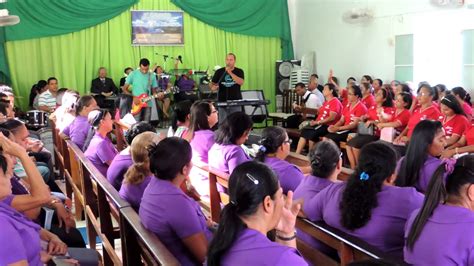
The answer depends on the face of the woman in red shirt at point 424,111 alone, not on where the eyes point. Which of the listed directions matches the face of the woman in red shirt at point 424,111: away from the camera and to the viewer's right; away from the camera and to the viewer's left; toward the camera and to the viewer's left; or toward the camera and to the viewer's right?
toward the camera and to the viewer's left

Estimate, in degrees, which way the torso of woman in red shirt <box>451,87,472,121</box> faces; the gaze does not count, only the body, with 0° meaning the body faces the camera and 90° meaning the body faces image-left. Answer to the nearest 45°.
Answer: approximately 90°

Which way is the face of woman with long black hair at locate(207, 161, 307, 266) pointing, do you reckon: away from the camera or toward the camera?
away from the camera

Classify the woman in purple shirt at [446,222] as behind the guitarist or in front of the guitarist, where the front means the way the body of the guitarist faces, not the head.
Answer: in front

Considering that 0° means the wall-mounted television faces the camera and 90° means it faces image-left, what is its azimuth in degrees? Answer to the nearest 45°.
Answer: approximately 0°

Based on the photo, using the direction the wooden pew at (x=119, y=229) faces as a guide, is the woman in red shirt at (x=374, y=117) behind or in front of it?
in front

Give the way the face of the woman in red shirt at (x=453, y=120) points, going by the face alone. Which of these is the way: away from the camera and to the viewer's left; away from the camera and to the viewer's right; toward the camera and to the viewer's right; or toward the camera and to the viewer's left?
toward the camera and to the viewer's left

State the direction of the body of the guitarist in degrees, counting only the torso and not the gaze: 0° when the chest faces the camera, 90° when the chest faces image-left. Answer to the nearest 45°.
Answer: approximately 0°

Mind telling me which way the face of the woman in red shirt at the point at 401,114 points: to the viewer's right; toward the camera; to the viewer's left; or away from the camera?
to the viewer's left

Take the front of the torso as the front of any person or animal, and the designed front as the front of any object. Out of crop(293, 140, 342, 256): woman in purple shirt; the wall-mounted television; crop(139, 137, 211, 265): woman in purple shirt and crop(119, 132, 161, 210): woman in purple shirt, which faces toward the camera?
the wall-mounted television
